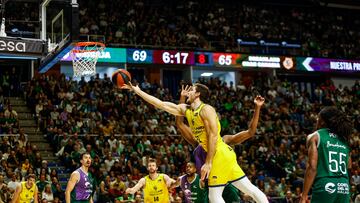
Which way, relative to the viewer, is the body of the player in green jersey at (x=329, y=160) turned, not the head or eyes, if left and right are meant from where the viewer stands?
facing away from the viewer and to the left of the viewer

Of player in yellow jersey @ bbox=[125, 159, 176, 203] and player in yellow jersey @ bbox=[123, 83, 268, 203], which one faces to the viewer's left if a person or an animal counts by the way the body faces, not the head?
player in yellow jersey @ bbox=[123, 83, 268, 203]

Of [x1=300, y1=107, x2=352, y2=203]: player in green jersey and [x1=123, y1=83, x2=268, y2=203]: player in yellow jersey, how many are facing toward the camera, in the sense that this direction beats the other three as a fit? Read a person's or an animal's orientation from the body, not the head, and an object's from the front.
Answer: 0

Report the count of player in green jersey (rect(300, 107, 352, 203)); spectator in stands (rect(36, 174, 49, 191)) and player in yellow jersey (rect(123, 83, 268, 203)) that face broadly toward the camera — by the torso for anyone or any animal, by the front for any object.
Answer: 1

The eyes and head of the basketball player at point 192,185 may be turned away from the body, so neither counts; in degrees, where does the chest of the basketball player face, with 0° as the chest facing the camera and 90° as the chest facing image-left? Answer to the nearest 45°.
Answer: approximately 45°

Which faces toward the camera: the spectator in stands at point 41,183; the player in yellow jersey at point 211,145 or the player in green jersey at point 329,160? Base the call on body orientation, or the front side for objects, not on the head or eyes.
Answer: the spectator in stands

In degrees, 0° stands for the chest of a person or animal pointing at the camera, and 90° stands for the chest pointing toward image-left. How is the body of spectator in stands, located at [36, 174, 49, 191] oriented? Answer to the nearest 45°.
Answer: approximately 0°

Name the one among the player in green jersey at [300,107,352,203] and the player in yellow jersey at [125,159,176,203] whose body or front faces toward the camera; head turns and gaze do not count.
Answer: the player in yellow jersey

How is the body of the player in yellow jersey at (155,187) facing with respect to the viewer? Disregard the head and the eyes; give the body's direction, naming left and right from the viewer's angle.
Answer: facing the viewer

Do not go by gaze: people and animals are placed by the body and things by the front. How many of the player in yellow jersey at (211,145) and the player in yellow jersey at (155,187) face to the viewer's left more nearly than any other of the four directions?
1

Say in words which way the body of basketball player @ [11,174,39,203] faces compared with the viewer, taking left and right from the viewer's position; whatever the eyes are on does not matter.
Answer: facing the viewer and to the right of the viewer

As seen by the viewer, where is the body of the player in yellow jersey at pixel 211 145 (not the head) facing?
to the viewer's left

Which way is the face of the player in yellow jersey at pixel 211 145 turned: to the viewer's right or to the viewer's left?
to the viewer's left
